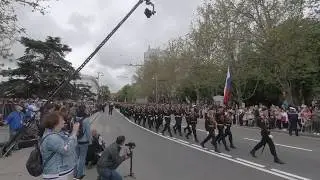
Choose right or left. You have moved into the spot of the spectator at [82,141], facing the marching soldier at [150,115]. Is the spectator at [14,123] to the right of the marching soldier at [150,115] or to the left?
left

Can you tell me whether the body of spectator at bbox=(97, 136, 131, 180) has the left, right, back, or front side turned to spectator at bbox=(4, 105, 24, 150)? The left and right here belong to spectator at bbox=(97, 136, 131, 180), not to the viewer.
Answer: left

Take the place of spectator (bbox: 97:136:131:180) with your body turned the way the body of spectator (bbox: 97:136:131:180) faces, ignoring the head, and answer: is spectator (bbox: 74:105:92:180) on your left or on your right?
on your left

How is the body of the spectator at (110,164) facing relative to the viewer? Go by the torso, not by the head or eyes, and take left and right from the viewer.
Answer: facing away from the viewer and to the right of the viewer

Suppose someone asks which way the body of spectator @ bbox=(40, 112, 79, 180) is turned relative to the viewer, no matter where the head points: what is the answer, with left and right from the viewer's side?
facing to the right of the viewer

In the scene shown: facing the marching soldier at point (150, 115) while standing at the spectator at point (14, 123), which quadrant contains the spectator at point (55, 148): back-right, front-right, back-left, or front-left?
back-right
